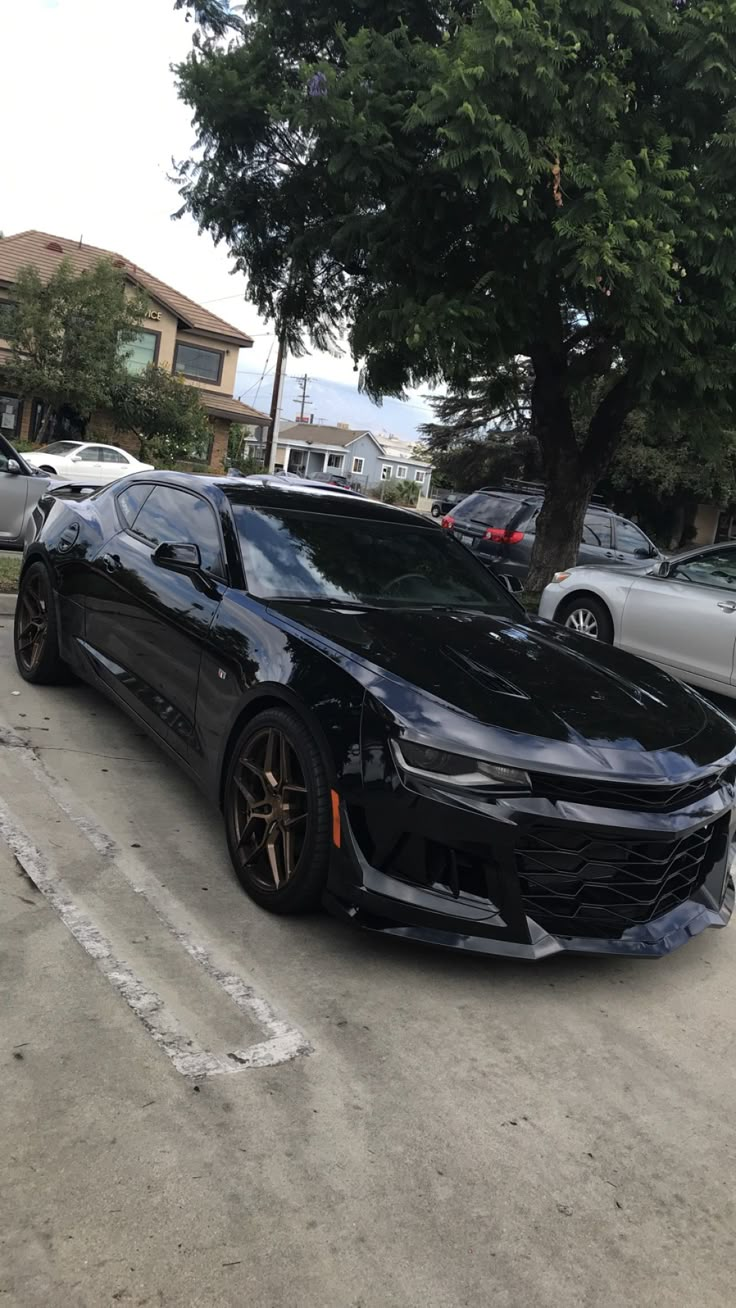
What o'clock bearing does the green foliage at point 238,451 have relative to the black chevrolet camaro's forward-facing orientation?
The green foliage is roughly at 7 o'clock from the black chevrolet camaro.

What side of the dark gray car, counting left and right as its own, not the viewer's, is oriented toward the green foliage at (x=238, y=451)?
left

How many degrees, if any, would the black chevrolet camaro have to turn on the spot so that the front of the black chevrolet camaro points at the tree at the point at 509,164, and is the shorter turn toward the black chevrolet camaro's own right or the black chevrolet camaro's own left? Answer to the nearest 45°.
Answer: approximately 135° to the black chevrolet camaro's own left

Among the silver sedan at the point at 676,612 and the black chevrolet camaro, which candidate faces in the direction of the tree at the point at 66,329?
the silver sedan

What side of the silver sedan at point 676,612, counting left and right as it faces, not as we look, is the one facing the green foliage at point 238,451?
front

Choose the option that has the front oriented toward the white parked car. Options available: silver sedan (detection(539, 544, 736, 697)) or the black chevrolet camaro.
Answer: the silver sedan

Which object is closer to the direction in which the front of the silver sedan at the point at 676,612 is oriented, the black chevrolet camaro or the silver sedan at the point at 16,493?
the silver sedan

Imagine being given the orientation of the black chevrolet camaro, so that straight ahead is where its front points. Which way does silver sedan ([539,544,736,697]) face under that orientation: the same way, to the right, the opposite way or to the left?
the opposite way

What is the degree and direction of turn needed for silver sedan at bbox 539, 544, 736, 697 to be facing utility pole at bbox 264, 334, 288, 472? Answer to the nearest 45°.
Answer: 0° — it already faces it

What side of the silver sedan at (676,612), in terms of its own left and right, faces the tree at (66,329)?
front

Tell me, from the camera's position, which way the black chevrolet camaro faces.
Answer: facing the viewer and to the right of the viewer
